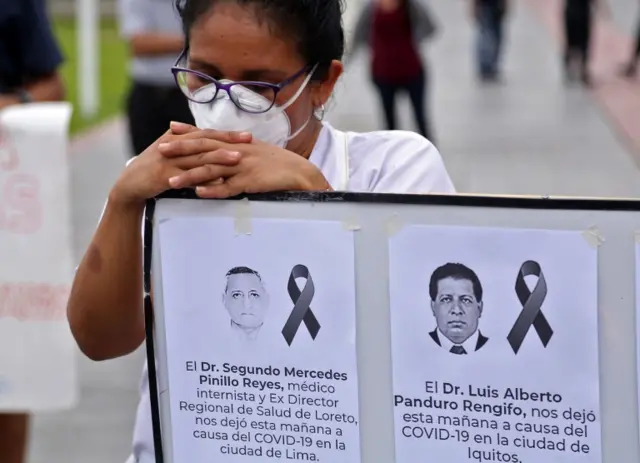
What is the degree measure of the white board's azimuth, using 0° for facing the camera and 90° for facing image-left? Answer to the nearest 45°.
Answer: approximately 0°

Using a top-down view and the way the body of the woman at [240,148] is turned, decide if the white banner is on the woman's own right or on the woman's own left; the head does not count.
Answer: on the woman's own right

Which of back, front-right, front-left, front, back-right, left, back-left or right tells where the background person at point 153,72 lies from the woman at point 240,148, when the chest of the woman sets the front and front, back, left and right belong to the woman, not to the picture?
back-right

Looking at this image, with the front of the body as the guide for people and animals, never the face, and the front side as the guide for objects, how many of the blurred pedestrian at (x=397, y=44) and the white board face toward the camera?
2

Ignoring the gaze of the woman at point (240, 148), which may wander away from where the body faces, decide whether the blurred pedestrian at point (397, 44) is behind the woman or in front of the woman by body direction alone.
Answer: behind

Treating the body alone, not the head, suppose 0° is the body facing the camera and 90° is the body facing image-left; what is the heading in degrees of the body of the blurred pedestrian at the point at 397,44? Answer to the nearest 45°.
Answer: approximately 0°

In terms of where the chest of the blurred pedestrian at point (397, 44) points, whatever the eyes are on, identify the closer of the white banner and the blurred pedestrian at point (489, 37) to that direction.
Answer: the white banner

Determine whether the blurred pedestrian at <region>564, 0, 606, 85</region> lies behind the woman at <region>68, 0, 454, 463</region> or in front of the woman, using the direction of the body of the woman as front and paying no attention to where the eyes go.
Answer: behind

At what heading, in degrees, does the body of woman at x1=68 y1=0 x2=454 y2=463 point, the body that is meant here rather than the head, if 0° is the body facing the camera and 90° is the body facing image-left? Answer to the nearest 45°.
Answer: approximately 45°
